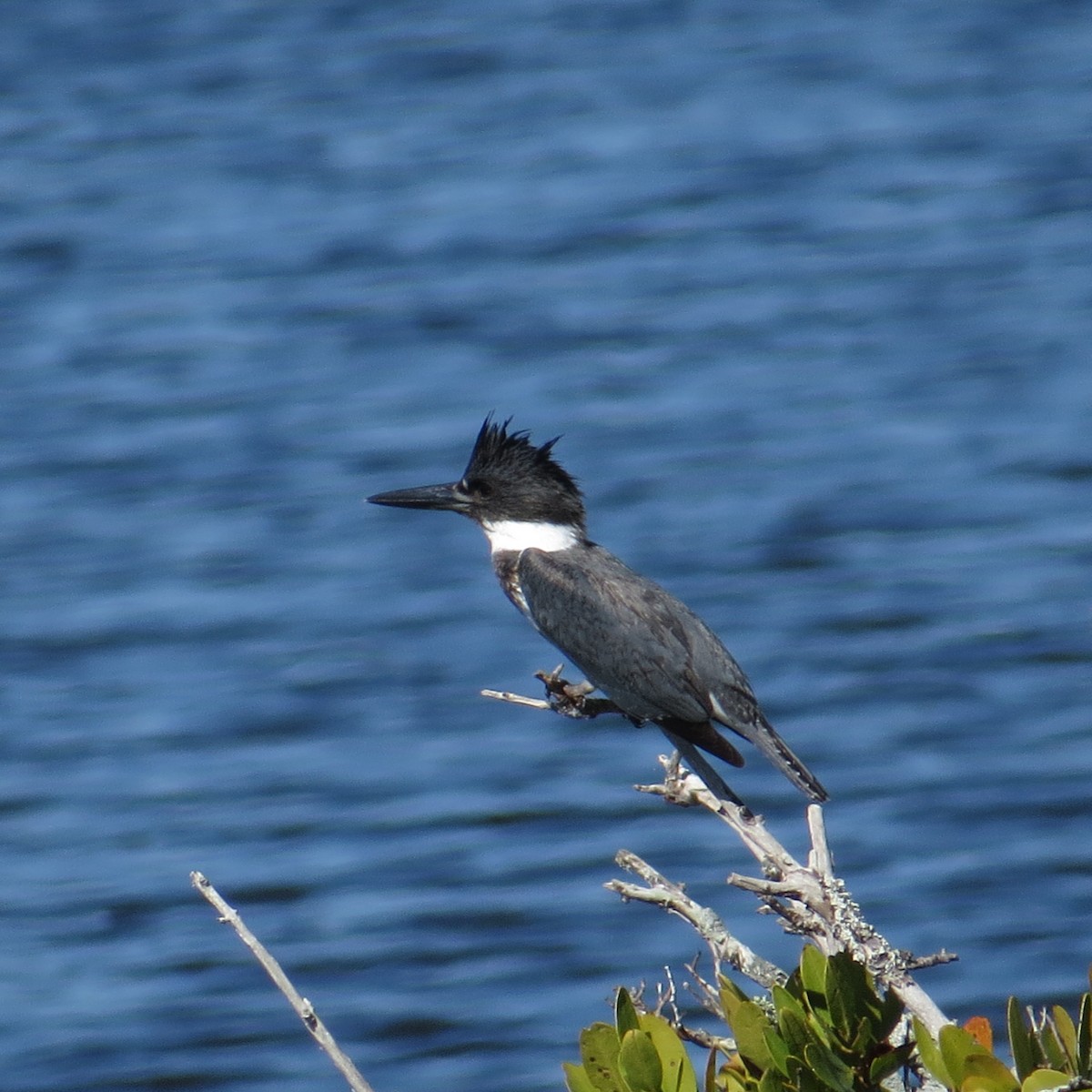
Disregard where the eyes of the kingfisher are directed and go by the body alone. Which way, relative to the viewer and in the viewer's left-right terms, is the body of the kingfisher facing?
facing to the left of the viewer

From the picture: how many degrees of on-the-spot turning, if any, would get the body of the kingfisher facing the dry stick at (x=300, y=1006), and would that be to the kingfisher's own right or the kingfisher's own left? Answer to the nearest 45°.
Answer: approximately 90° to the kingfisher's own left
